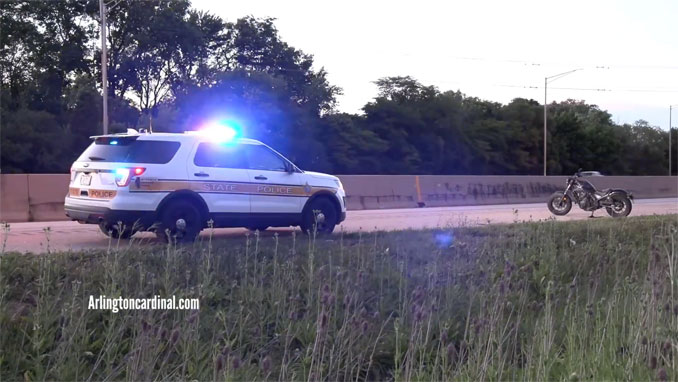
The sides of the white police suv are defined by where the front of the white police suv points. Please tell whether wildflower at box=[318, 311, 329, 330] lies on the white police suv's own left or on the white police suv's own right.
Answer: on the white police suv's own right

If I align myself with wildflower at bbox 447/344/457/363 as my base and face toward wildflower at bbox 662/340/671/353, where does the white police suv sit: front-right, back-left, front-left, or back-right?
back-left

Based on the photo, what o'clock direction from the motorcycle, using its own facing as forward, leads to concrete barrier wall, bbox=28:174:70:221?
The concrete barrier wall is roughly at 11 o'clock from the motorcycle.

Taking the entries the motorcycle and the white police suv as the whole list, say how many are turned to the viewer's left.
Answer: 1

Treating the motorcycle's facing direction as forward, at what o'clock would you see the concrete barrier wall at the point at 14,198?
The concrete barrier wall is roughly at 11 o'clock from the motorcycle.

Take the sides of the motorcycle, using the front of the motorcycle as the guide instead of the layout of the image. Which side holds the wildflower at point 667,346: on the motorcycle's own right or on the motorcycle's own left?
on the motorcycle's own left

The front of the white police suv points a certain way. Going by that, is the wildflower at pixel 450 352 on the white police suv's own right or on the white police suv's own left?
on the white police suv's own right

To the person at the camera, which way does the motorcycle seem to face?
facing to the left of the viewer

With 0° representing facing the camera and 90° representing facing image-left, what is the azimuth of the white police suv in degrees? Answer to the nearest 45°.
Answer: approximately 225°

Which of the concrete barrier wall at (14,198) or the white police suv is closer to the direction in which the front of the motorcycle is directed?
the concrete barrier wall

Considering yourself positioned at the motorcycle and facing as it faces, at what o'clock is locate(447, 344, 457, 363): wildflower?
The wildflower is roughly at 9 o'clock from the motorcycle.

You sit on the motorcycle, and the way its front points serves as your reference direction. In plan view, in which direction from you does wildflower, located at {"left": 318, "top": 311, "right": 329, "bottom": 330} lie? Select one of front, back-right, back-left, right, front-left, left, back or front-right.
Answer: left

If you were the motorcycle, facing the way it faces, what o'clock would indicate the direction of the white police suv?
The white police suv is roughly at 10 o'clock from the motorcycle.

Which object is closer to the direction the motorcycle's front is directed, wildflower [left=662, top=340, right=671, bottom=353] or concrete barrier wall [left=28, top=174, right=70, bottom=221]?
the concrete barrier wall
